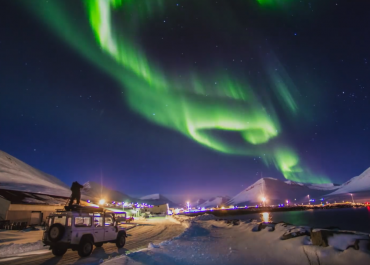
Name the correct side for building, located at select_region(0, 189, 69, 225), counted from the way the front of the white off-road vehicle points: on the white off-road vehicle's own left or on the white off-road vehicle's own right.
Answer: on the white off-road vehicle's own left

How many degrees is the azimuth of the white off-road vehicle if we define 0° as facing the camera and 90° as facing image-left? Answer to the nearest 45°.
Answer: approximately 225°

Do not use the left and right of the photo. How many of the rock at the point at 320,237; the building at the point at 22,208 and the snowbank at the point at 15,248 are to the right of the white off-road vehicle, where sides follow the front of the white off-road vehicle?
1

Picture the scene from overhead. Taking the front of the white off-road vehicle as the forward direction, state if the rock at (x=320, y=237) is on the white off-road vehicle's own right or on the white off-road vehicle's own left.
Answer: on the white off-road vehicle's own right

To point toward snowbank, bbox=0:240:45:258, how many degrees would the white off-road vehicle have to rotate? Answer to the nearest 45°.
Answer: approximately 90° to its left

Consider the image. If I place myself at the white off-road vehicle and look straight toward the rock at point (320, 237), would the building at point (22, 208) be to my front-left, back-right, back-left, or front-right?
back-left
